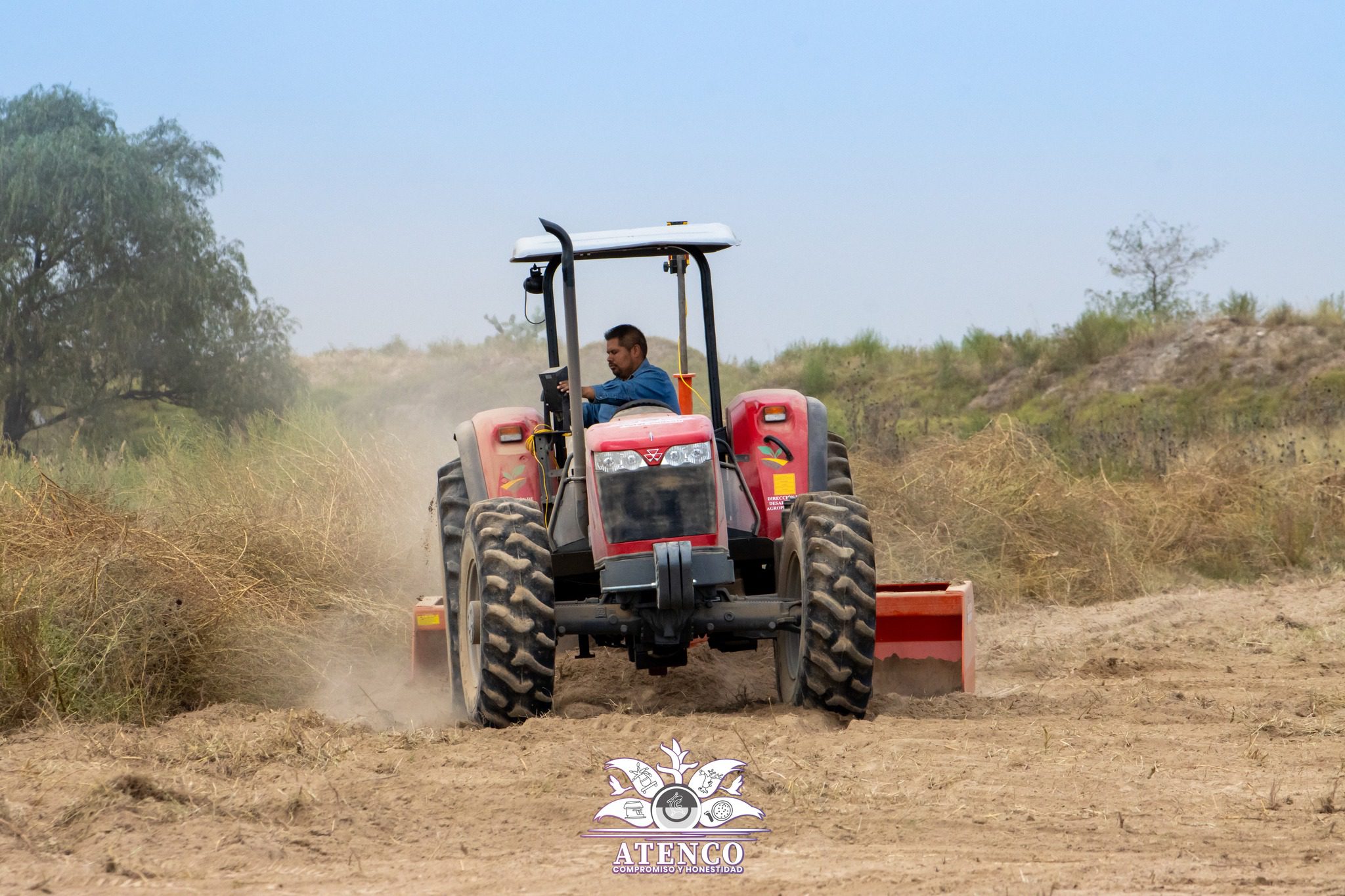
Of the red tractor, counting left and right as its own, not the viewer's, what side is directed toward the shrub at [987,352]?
back

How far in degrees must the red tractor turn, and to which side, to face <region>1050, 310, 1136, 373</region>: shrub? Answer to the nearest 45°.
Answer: approximately 180°

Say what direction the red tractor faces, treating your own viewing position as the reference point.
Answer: facing the viewer

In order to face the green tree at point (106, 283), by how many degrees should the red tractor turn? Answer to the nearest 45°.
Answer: approximately 135° to its right

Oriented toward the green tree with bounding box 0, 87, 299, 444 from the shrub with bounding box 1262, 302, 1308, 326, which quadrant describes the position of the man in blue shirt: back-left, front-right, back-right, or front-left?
front-left

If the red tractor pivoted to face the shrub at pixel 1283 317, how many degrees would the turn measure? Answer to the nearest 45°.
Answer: approximately 135° to its left
